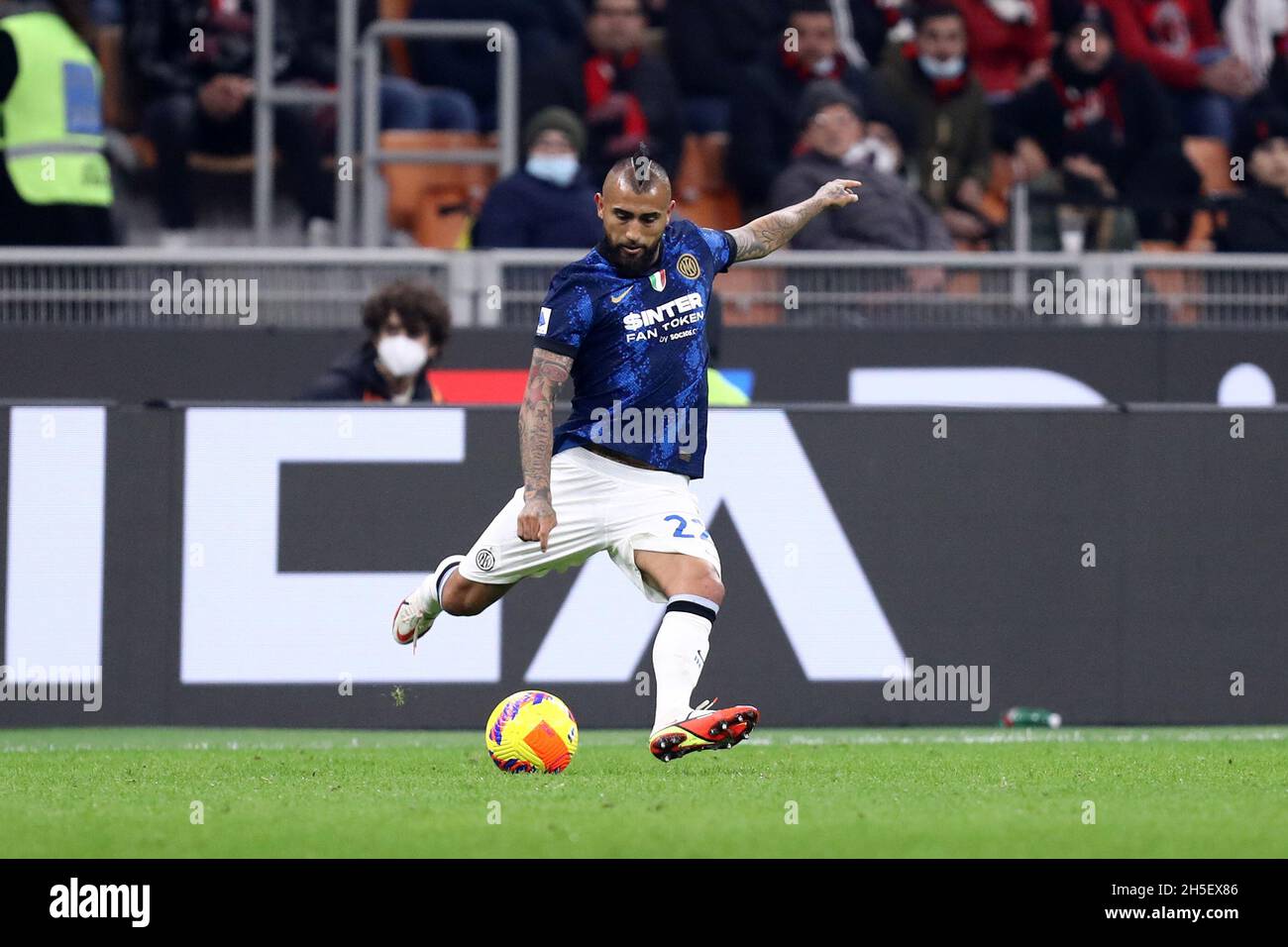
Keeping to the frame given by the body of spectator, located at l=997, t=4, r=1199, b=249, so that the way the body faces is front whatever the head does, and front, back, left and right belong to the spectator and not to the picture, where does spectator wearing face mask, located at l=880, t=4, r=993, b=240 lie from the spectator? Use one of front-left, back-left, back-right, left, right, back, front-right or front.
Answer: front-right

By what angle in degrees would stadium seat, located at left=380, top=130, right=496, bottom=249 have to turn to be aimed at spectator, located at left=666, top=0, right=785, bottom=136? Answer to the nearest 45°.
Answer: approximately 90° to its left

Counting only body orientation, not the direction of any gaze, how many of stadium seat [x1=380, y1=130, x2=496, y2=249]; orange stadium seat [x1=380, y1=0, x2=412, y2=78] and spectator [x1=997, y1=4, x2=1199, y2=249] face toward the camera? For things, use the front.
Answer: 3

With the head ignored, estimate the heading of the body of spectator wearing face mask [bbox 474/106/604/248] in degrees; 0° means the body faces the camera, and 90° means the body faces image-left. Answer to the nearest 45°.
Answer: approximately 0°

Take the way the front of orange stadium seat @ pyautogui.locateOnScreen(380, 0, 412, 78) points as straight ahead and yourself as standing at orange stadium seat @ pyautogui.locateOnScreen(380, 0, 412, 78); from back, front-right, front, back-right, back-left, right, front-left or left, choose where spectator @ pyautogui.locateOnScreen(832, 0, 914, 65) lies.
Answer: left

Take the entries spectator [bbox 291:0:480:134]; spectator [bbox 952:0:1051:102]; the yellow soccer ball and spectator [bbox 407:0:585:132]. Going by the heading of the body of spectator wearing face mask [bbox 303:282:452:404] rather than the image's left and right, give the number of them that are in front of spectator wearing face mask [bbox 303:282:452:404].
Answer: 1

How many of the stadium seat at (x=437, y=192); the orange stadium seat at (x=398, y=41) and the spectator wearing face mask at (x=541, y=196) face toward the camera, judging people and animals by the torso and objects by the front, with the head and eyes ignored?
3

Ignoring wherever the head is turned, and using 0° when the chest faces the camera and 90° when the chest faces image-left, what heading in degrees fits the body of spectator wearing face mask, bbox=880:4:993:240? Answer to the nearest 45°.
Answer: approximately 0°

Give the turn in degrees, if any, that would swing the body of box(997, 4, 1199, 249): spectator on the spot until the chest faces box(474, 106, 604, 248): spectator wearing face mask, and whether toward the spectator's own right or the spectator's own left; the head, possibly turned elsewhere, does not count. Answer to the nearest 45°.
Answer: approximately 45° to the spectator's own right
